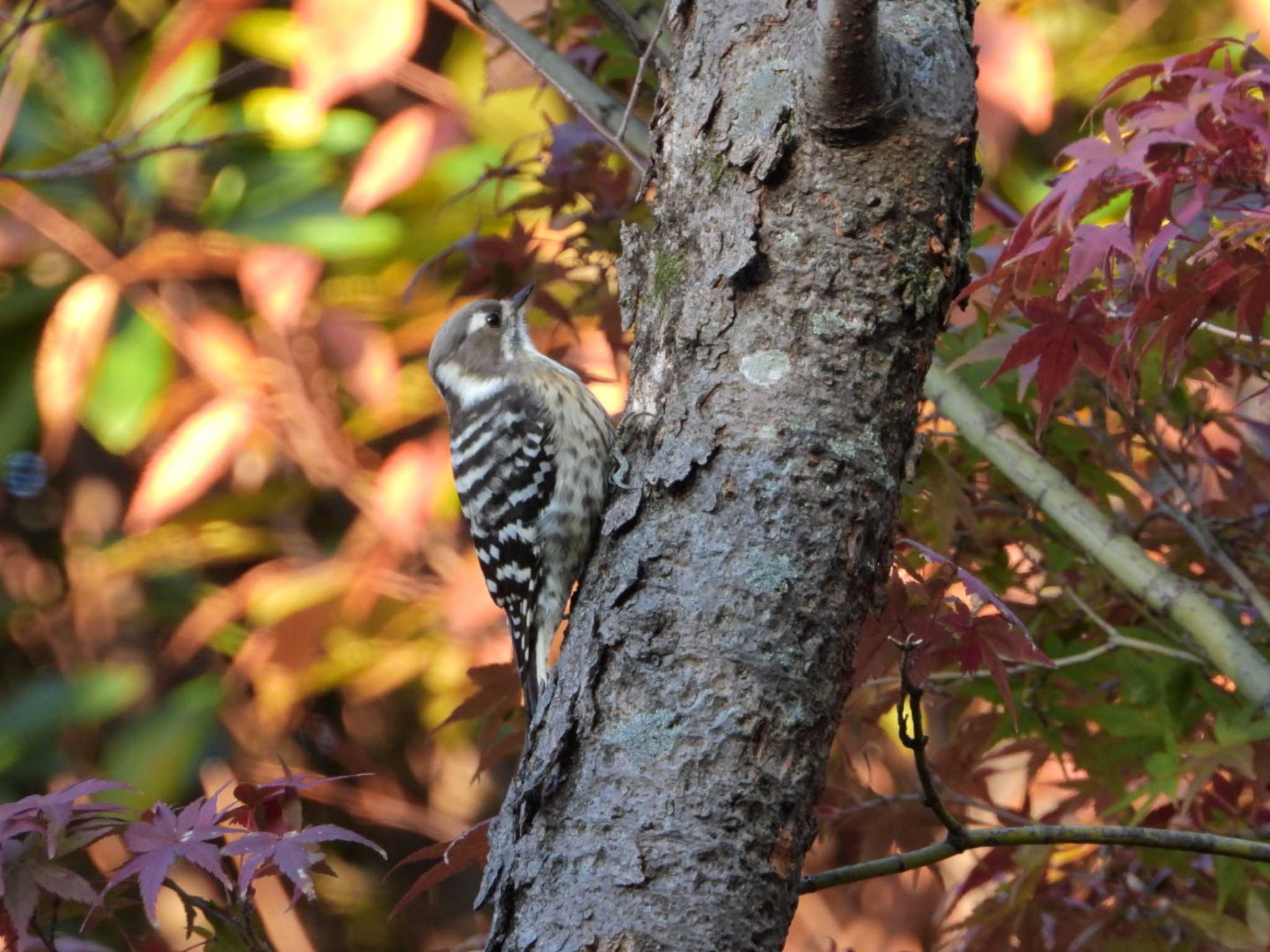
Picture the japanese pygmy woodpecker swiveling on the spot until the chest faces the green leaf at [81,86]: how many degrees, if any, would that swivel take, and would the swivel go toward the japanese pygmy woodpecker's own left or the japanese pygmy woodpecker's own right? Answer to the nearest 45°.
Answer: approximately 135° to the japanese pygmy woodpecker's own left

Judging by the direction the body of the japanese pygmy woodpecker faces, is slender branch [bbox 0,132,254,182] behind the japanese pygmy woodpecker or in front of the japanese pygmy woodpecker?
behind

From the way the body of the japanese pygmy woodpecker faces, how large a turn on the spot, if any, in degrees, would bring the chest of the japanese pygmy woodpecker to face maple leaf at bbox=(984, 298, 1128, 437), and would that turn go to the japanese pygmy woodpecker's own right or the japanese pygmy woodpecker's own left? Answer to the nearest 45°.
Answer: approximately 45° to the japanese pygmy woodpecker's own right

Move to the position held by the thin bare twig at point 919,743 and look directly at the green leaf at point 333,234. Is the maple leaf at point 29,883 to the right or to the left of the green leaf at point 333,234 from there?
left

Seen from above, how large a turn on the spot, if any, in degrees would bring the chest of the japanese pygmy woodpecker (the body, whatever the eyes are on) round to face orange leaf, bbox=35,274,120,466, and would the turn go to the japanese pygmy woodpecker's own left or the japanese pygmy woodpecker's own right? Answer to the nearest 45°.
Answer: approximately 135° to the japanese pygmy woodpecker's own left

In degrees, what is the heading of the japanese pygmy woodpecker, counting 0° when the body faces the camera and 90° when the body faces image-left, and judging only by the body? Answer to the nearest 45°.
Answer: approximately 270°
